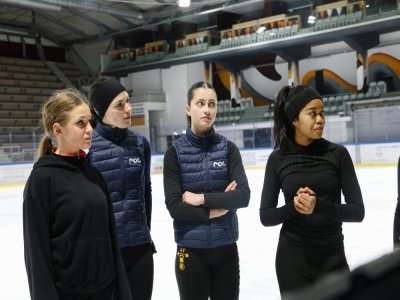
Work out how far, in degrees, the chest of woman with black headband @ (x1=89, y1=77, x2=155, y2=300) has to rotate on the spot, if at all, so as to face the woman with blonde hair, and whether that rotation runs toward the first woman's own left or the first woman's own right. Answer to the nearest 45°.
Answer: approximately 45° to the first woman's own right

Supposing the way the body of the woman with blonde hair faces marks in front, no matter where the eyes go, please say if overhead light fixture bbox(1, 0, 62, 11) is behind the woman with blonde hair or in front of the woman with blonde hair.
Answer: behind

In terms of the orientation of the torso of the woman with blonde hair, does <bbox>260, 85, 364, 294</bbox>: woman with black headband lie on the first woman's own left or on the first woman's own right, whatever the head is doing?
on the first woman's own left

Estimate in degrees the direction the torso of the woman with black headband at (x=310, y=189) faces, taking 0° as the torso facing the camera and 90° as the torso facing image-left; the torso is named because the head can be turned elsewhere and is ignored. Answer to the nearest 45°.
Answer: approximately 0°

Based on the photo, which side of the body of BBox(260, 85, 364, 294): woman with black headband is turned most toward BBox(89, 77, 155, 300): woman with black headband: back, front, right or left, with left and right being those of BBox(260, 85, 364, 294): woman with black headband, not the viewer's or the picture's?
right

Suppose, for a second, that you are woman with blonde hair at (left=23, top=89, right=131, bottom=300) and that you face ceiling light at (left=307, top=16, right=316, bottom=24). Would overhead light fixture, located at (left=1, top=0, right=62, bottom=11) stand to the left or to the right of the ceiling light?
left

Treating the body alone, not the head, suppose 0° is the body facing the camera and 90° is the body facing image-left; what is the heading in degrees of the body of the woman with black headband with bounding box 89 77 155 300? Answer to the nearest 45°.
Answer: approximately 315°

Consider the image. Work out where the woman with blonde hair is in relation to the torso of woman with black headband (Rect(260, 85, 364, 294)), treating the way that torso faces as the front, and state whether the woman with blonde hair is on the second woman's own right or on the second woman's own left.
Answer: on the second woman's own right

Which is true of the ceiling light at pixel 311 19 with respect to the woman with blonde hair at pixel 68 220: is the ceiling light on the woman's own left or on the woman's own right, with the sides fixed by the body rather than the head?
on the woman's own left

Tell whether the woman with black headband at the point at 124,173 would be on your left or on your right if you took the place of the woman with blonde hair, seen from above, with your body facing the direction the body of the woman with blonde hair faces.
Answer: on your left

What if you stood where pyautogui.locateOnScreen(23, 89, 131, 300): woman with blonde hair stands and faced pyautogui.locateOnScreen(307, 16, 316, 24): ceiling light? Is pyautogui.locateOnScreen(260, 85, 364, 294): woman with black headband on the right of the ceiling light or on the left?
right

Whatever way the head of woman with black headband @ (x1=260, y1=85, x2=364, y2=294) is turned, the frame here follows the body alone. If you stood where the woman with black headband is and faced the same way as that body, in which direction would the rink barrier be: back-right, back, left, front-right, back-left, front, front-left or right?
back
